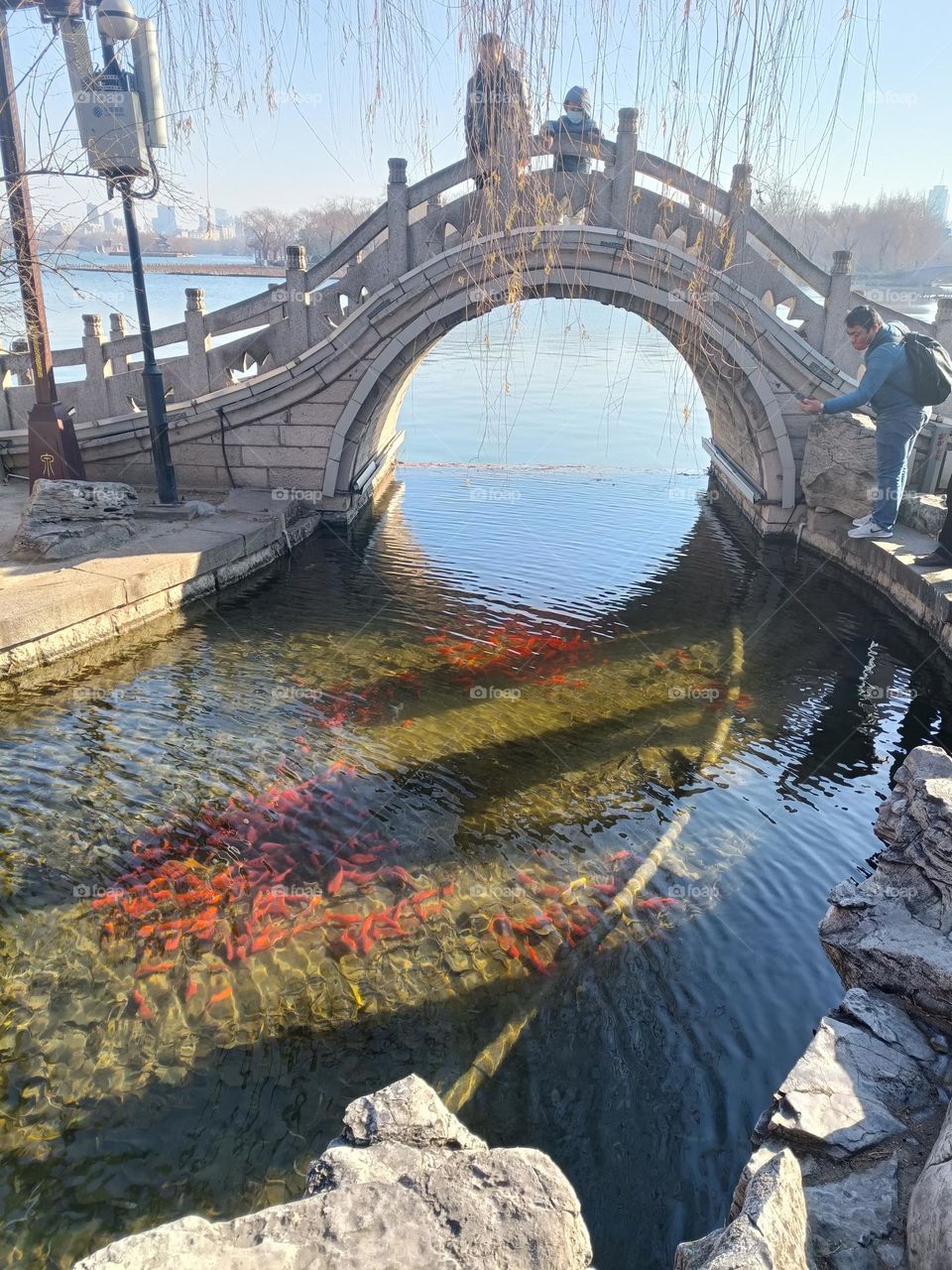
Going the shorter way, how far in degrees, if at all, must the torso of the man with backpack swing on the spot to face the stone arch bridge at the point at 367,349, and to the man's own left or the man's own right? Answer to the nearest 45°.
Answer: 0° — they already face it

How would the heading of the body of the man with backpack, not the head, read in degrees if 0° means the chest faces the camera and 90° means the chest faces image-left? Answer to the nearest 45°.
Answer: approximately 90°

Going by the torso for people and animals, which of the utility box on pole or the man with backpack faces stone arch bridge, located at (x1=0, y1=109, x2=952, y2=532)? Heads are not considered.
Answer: the man with backpack

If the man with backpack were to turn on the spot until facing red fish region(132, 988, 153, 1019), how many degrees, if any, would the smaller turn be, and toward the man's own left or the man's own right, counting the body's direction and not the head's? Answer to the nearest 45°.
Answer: approximately 90° to the man's own left
